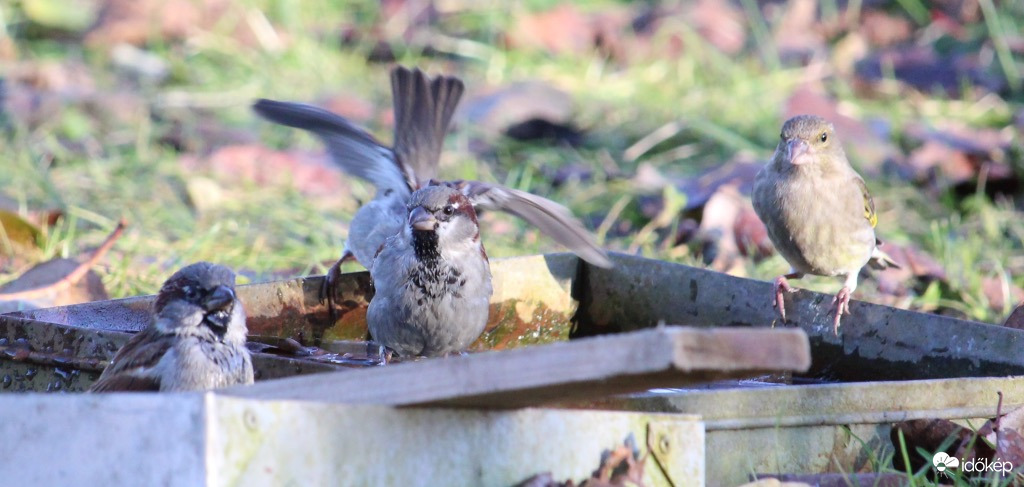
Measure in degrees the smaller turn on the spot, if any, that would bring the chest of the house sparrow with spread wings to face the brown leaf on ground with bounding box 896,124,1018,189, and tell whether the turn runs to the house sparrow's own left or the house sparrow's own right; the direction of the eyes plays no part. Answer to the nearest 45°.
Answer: approximately 135° to the house sparrow's own left

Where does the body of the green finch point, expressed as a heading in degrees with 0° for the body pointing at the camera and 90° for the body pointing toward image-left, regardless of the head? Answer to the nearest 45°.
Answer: approximately 45°

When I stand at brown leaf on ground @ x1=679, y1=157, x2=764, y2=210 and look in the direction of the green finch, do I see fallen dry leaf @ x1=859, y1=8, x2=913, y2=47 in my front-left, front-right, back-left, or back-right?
back-left

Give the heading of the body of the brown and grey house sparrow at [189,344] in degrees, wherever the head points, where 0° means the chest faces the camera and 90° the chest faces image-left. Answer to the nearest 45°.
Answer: approximately 315°

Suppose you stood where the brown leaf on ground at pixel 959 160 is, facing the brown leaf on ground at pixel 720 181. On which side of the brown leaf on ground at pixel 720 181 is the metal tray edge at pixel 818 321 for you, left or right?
left

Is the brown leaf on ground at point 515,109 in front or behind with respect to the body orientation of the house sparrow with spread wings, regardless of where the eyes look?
behind

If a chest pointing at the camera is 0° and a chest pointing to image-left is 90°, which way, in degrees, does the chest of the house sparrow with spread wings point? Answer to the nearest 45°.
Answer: approximately 0°
